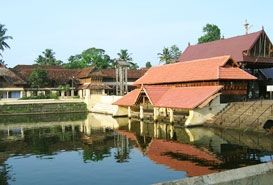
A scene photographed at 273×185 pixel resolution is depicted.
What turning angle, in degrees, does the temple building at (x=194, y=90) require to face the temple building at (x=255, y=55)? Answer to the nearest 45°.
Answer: approximately 180°

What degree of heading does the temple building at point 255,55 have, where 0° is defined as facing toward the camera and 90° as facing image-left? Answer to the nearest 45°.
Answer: approximately 315°

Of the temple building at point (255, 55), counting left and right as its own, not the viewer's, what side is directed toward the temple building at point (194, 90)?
right

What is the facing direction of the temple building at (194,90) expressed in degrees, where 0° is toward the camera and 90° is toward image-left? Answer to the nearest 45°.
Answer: approximately 45°
